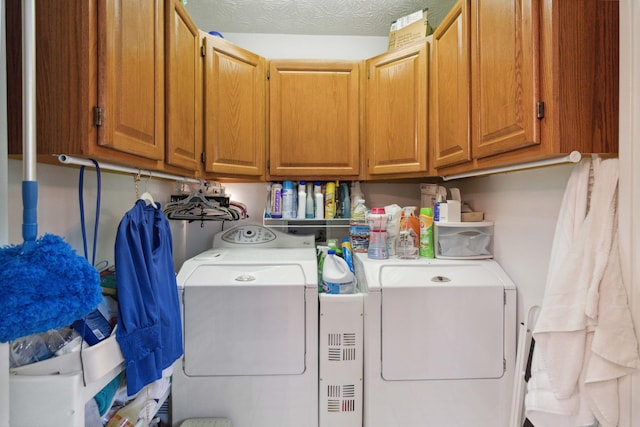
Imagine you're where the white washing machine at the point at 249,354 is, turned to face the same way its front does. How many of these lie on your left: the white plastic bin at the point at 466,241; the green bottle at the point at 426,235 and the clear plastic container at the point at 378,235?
3

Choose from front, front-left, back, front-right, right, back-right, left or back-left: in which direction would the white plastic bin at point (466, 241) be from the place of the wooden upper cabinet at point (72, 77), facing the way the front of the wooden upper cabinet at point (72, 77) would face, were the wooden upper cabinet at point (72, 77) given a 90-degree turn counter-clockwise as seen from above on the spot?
front-right

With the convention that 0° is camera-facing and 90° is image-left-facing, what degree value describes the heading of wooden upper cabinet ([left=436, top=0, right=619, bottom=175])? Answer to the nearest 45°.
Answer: approximately 45°

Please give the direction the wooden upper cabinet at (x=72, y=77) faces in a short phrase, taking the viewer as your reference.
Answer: facing the viewer and to the right of the viewer

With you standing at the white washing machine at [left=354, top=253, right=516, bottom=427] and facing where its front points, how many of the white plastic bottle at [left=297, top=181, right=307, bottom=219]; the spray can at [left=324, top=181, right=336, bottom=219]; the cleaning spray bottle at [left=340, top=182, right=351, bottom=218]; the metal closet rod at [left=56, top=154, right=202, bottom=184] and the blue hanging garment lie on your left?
0

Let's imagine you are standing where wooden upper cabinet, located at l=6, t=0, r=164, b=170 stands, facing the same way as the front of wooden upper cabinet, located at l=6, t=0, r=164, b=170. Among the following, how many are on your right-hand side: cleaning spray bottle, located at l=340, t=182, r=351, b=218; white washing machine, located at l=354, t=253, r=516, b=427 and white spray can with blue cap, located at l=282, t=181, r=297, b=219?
0

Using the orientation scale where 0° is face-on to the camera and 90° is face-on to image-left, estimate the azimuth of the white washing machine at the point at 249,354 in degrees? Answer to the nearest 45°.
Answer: approximately 0°

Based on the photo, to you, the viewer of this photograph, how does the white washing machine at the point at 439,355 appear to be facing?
facing the viewer

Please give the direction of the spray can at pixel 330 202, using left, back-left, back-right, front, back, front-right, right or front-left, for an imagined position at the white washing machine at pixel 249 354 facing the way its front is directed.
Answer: back-left

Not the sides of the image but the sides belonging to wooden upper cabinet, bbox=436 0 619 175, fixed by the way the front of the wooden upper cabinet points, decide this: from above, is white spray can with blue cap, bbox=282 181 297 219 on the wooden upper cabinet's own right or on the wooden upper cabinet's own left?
on the wooden upper cabinet's own right

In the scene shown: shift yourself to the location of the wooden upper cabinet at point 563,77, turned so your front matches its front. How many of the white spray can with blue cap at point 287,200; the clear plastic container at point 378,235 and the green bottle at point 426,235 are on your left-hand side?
0

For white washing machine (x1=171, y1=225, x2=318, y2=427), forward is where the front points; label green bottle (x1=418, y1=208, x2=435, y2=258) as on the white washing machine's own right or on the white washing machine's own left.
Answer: on the white washing machine's own left

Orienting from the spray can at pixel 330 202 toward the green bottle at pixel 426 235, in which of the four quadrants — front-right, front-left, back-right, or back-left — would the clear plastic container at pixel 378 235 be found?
front-right
